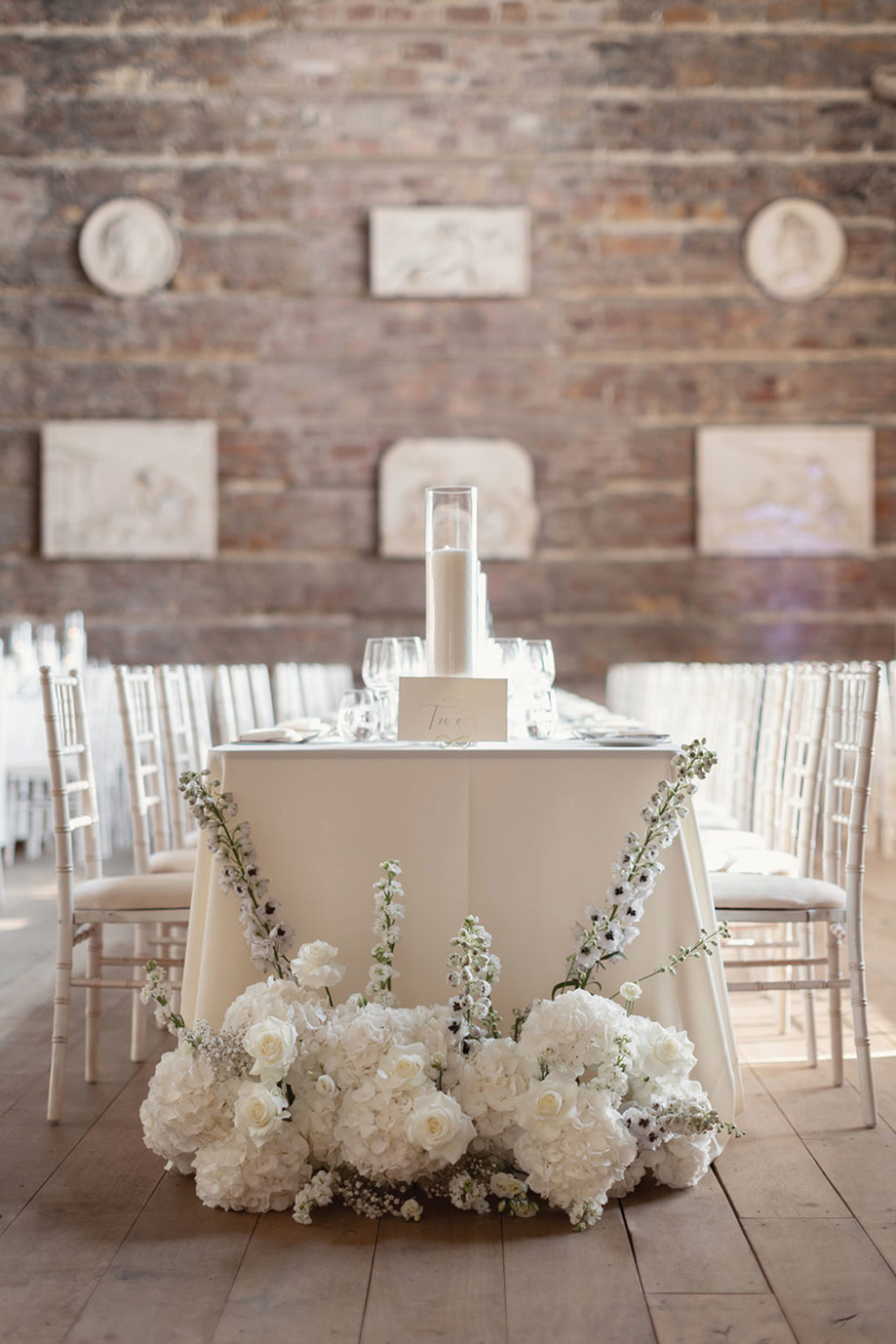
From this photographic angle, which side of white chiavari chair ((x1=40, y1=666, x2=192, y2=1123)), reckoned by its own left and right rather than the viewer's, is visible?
right

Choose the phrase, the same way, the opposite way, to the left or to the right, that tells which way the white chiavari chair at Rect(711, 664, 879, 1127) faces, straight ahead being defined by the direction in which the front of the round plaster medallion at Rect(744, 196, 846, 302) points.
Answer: to the right

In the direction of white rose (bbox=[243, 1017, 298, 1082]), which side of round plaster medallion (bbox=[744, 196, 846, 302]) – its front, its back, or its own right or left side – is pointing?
front

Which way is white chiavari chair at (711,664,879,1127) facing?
to the viewer's left

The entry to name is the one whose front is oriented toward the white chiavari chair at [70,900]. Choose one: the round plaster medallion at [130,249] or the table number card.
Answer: the round plaster medallion

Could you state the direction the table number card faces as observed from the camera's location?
facing the viewer

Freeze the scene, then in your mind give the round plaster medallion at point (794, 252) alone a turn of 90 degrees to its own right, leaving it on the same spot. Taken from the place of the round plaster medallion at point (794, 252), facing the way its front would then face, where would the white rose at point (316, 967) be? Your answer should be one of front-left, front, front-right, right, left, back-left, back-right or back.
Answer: left

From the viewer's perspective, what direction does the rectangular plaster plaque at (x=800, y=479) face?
toward the camera

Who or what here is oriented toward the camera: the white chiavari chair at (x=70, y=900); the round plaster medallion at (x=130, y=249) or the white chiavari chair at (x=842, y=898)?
the round plaster medallion

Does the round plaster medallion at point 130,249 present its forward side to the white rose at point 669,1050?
yes

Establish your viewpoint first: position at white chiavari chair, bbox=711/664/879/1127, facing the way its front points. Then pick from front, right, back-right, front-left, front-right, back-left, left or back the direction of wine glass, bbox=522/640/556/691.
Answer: front

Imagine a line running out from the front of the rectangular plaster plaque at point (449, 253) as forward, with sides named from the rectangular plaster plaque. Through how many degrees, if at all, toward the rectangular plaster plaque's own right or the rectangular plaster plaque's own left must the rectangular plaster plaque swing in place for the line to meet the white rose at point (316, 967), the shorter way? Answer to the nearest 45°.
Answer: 0° — it already faces it

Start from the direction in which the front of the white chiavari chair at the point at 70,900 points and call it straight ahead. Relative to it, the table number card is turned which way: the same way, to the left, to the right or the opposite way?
to the right

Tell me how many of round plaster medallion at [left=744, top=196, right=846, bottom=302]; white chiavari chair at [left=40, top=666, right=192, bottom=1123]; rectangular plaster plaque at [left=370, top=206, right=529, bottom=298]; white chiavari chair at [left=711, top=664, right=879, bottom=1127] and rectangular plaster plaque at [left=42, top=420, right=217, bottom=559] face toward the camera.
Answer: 3

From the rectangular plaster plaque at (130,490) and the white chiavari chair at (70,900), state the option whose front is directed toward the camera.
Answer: the rectangular plaster plaque

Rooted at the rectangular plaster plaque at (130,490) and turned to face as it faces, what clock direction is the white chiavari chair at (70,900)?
The white chiavari chair is roughly at 12 o'clock from the rectangular plaster plaque.

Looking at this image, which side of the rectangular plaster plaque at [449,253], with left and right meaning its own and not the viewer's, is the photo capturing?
front

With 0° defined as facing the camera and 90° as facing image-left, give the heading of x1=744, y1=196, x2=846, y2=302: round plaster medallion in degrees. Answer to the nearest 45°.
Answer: approximately 0°

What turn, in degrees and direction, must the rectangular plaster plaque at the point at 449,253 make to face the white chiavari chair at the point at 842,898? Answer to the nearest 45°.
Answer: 0° — it already faces it

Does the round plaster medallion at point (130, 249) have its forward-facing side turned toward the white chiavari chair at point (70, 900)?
yes
